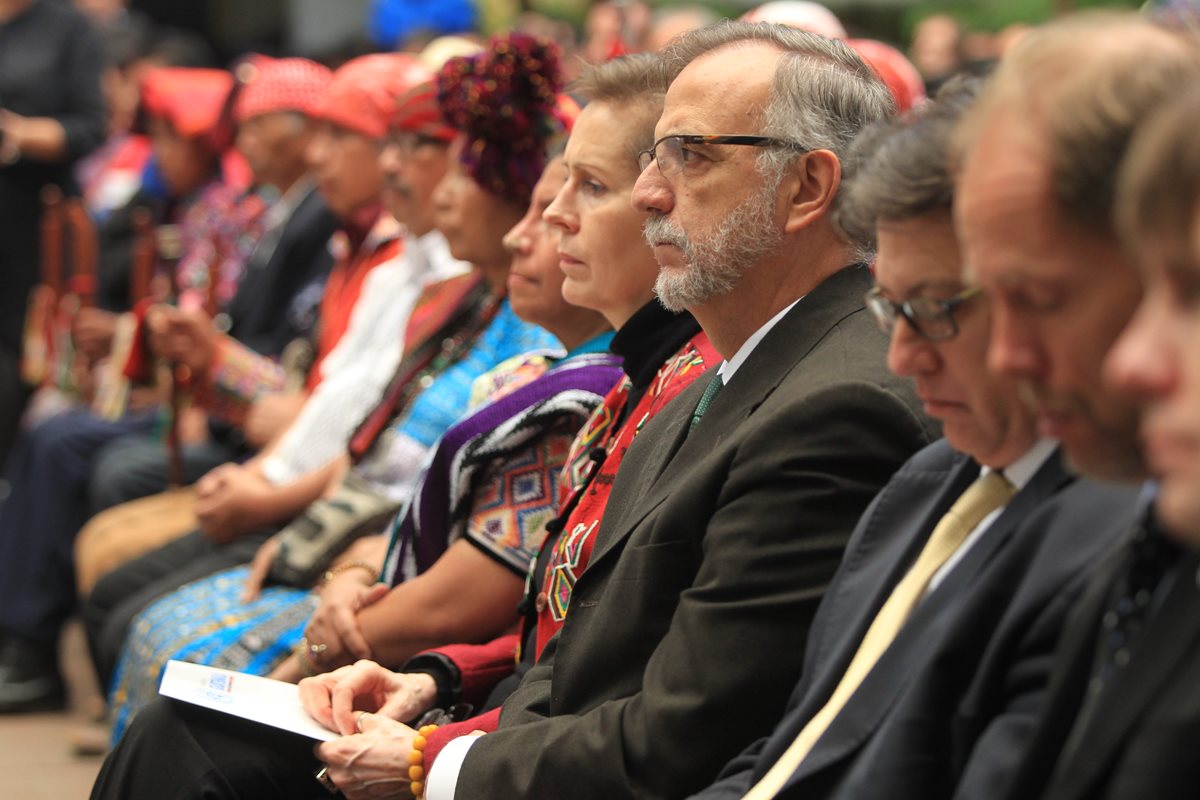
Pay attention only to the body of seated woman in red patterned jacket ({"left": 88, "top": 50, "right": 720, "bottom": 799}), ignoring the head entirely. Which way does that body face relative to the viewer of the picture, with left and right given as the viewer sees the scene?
facing to the left of the viewer

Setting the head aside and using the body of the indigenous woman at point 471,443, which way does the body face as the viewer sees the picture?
to the viewer's left

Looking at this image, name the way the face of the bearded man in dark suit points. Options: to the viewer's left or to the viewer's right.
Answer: to the viewer's left

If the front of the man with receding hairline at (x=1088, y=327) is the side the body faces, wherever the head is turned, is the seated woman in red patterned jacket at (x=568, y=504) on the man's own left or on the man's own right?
on the man's own right

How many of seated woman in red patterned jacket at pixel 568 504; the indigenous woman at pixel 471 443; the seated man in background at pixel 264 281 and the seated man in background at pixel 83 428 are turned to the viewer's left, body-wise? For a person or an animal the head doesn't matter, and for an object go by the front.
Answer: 4

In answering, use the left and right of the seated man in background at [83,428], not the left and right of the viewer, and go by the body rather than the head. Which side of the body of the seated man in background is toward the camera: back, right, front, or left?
left

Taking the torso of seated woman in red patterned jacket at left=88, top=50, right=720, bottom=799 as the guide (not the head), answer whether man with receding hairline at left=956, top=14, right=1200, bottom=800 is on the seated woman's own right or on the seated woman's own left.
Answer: on the seated woman's own left

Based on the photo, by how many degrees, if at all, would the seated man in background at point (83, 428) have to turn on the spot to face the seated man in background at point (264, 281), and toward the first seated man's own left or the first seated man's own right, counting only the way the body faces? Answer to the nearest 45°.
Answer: approximately 135° to the first seated man's own left

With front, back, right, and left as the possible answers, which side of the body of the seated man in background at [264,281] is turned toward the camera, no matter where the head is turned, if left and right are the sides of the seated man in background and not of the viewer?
left

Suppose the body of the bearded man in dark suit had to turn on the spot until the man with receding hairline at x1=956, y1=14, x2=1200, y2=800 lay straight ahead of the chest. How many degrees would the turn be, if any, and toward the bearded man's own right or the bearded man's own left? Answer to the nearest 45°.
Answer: approximately 135° to the bearded man's own left

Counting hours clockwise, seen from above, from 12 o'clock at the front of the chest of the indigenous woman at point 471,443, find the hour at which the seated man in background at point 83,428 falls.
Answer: The seated man in background is roughly at 2 o'clock from the indigenous woman.

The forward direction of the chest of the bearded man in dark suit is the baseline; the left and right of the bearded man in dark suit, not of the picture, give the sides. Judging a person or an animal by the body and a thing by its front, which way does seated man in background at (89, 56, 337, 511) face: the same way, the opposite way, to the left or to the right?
the same way

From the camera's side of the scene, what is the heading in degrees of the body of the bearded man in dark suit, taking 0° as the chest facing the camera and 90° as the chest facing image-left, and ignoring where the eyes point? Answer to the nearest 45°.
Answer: approximately 90°

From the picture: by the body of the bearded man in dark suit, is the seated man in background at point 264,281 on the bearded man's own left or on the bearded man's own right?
on the bearded man's own right

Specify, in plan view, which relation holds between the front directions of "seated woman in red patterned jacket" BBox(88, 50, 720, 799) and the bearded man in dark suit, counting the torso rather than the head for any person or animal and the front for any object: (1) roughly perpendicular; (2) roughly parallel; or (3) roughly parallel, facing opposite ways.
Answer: roughly parallel

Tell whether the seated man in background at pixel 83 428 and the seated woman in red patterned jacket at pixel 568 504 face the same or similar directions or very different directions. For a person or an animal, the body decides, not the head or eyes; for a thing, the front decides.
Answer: same or similar directions

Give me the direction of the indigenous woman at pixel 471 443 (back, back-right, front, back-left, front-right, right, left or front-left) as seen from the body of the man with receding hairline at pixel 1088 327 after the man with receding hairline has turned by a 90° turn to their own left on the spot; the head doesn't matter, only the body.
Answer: back
